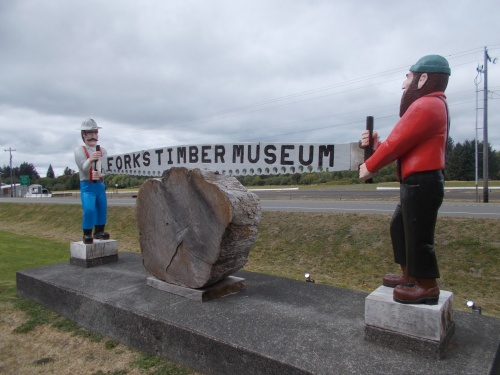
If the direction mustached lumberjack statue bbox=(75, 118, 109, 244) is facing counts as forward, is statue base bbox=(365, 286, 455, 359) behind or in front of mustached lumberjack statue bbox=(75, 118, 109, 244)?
in front

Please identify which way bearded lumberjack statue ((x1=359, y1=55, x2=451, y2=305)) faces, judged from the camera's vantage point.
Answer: facing to the left of the viewer

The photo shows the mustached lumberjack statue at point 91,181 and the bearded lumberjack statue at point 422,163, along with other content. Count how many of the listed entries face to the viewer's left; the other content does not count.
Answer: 1

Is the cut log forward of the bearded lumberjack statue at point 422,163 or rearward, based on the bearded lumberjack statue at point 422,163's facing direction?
forward

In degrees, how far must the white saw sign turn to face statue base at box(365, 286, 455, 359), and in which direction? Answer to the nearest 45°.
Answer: approximately 90° to its left

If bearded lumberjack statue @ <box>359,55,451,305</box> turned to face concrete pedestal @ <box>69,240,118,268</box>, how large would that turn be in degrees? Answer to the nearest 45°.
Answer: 0° — it already faces it
